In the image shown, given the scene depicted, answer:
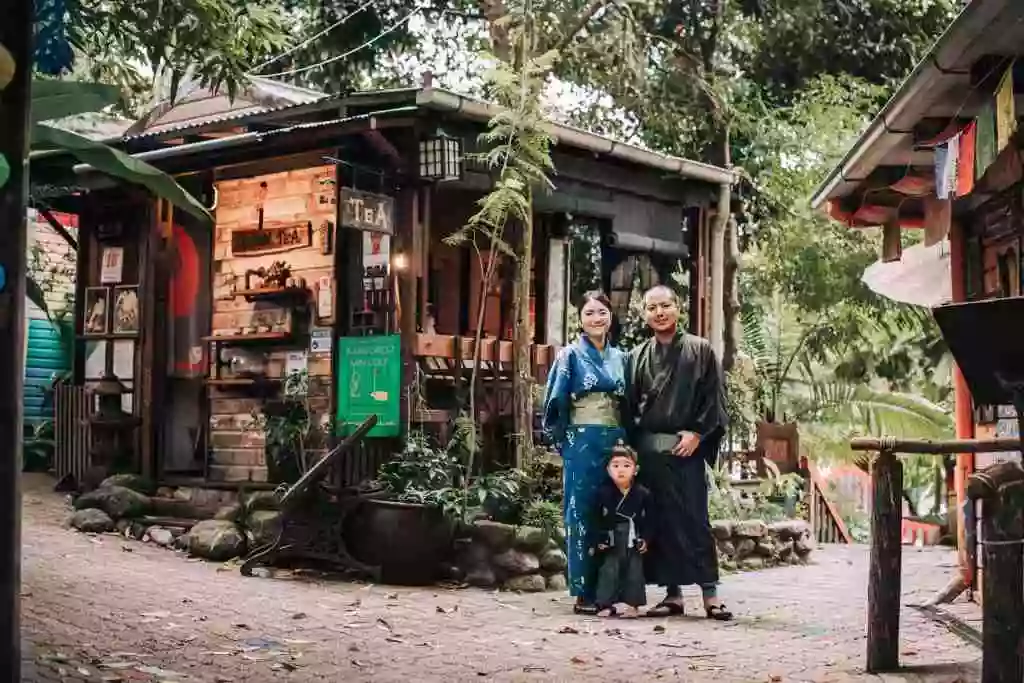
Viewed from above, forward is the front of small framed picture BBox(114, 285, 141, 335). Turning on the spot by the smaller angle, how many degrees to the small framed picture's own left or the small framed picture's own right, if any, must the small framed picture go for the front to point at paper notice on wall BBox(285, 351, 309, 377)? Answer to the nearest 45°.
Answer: approximately 90° to the small framed picture's own left

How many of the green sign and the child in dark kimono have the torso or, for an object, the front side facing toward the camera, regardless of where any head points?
2

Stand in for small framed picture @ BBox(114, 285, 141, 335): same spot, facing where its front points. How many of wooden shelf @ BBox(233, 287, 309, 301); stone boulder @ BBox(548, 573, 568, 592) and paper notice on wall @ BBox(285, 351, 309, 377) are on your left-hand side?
3

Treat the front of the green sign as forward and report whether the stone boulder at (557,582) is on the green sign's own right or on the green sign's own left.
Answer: on the green sign's own left

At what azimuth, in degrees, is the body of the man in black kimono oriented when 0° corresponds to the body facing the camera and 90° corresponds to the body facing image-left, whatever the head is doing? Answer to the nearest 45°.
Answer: approximately 0°

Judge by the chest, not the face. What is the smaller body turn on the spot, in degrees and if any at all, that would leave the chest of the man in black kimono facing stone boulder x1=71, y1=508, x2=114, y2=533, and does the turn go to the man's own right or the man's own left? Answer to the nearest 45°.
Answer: approximately 135° to the man's own right

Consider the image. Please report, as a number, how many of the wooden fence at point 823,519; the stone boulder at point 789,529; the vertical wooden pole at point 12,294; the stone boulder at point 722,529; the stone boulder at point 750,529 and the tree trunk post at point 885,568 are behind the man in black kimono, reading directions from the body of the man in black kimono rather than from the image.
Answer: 4

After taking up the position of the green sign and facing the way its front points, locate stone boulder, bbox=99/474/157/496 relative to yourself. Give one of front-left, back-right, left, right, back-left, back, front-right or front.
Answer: back-right

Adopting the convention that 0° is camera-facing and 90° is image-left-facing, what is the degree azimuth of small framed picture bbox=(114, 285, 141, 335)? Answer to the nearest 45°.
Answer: approximately 45°
